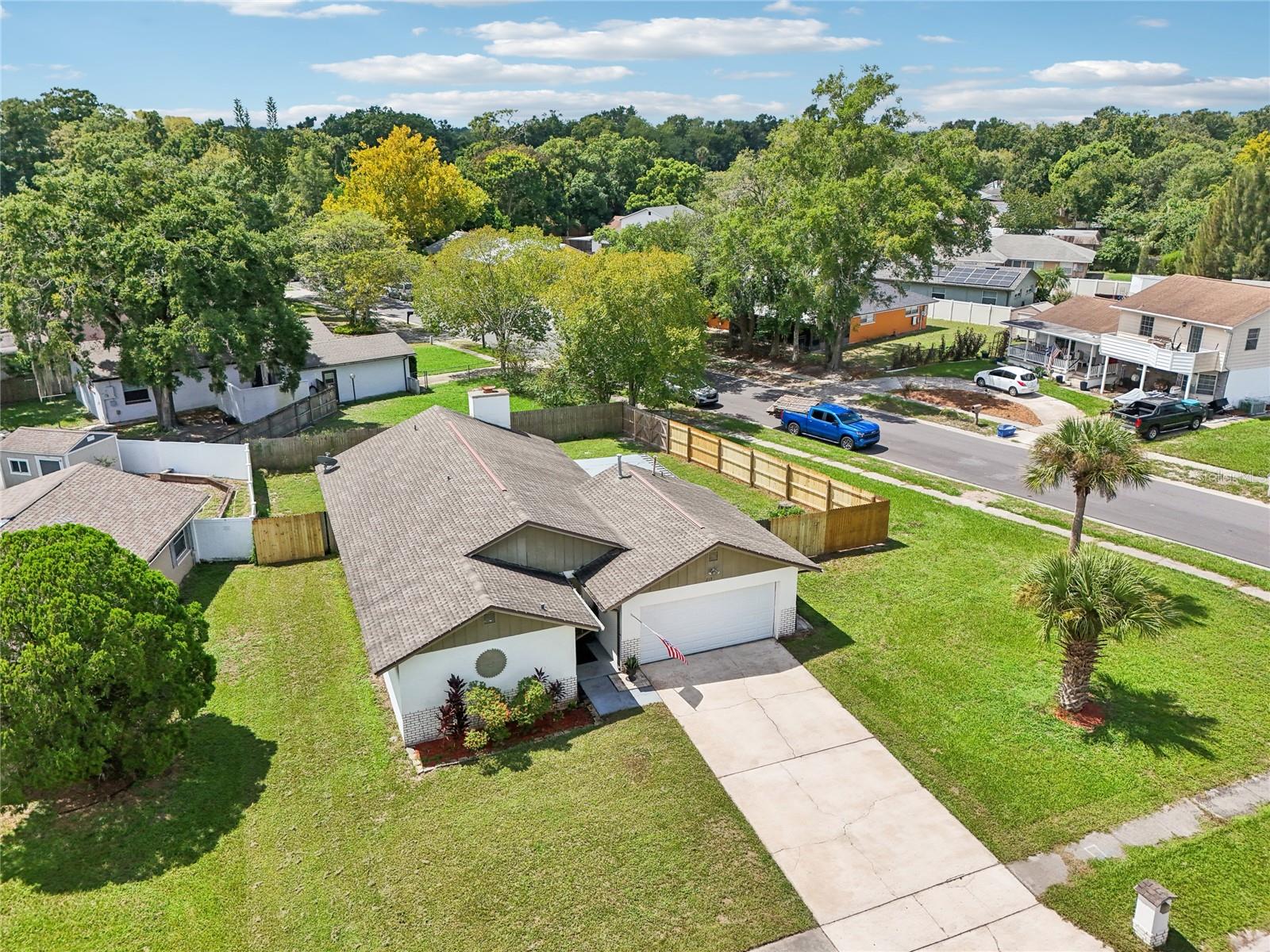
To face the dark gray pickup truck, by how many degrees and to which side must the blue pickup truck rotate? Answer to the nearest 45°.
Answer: approximately 45° to its left

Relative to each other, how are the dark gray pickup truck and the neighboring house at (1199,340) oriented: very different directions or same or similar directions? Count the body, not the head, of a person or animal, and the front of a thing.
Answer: very different directions

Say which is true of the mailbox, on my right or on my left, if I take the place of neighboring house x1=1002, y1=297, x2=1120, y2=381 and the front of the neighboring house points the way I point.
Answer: on my left

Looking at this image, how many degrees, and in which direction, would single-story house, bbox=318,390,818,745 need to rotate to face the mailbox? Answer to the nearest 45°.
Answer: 0° — it already faces it

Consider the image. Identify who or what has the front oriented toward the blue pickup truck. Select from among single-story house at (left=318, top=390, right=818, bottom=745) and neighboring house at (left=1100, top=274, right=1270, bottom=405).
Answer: the neighboring house

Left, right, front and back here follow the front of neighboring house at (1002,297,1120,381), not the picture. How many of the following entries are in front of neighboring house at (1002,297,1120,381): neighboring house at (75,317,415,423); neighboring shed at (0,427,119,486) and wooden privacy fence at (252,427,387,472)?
3

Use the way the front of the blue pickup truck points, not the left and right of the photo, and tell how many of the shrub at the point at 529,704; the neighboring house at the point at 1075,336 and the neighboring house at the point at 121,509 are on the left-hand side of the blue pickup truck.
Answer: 1

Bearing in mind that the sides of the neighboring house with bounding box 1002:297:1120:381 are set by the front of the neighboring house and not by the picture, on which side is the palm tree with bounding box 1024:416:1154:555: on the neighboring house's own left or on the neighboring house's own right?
on the neighboring house's own left
